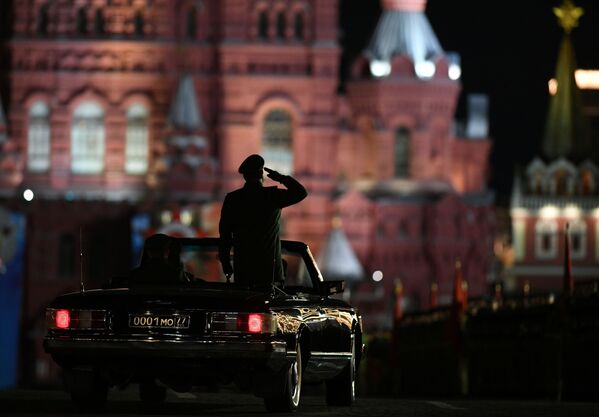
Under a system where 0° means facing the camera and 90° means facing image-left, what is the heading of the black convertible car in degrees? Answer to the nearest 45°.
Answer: approximately 180°
